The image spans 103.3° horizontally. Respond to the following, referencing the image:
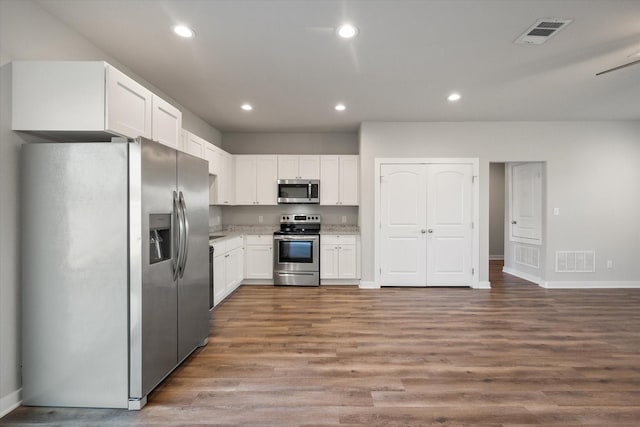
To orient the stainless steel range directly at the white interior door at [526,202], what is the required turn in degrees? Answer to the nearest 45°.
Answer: approximately 90° to its left

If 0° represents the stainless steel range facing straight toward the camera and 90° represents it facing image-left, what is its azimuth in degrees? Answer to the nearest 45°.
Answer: approximately 0°

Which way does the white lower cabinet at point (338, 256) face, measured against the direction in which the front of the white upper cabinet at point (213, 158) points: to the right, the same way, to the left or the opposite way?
to the right

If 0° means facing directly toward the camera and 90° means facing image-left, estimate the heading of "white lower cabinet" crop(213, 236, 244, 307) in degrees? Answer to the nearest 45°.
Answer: approximately 315°
